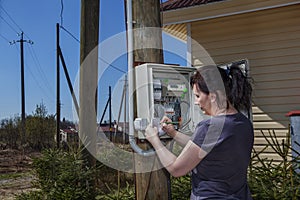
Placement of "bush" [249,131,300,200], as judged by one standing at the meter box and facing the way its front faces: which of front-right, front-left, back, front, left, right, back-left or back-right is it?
left

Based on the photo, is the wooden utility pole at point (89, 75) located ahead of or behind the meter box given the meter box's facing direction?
behind

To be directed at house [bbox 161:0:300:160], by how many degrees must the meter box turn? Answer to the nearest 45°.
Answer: approximately 90° to its left

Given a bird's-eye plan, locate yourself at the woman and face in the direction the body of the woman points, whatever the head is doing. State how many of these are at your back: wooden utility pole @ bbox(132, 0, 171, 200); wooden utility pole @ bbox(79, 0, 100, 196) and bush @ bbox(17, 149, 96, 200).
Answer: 0

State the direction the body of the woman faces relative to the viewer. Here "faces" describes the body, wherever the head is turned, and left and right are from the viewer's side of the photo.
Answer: facing away from the viewer and to the left of the viewer

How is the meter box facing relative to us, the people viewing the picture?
facing the viewer and to the right of the viewer

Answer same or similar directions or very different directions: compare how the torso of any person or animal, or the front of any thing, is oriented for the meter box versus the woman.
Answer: very different directions

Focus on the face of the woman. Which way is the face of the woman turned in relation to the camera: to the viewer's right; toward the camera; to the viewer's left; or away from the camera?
to the viewer's left
